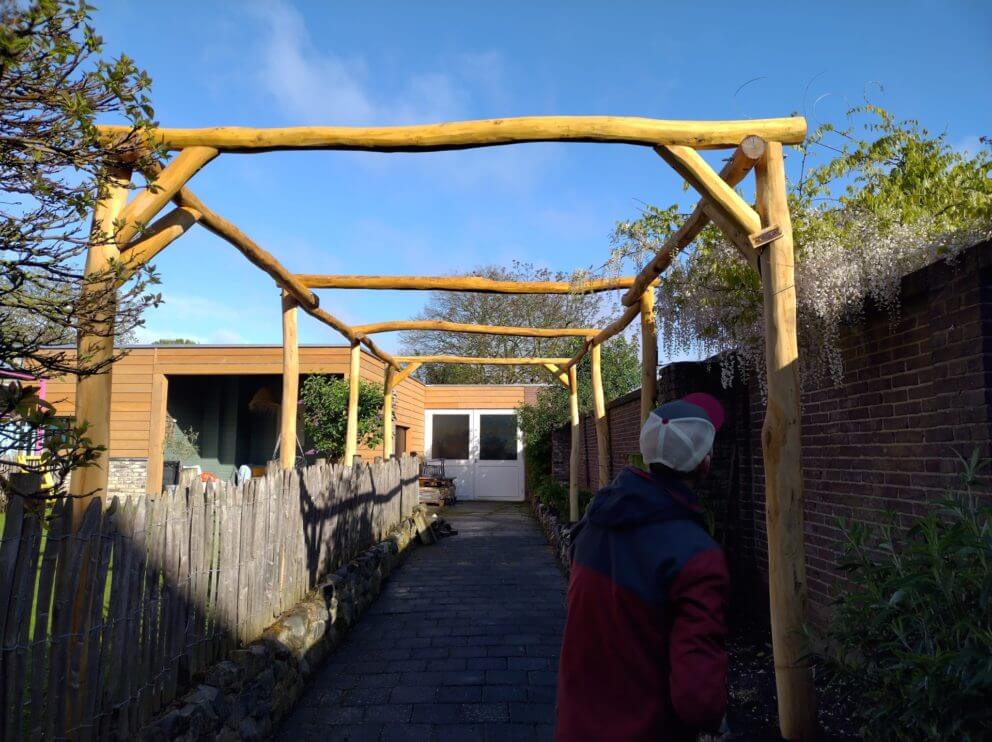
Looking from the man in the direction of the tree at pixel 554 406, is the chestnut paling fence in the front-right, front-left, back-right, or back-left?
front-left

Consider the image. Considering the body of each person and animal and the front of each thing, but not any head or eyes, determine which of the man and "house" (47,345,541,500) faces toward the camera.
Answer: the house

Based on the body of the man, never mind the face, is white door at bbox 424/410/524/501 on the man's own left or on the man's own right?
on the man's own left

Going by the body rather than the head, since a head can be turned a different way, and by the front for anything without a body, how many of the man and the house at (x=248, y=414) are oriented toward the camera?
1

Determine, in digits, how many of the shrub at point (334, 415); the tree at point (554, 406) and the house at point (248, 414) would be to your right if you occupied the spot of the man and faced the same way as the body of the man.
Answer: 0

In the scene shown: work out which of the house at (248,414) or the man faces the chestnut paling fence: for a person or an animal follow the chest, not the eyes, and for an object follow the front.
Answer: the house

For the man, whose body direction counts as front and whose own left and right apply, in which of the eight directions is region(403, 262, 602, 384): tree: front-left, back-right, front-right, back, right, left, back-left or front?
front-left

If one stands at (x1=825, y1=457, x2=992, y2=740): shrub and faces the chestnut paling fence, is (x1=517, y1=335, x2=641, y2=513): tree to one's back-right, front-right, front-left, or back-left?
front-right

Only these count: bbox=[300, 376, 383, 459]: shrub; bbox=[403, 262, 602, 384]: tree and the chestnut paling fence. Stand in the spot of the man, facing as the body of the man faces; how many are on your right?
0

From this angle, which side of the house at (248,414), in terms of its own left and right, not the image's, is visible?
front

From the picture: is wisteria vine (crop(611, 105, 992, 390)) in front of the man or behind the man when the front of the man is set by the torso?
in front

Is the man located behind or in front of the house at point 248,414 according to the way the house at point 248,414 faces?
in front

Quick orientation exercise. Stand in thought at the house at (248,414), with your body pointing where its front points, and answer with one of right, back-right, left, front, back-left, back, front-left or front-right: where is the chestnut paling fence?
front

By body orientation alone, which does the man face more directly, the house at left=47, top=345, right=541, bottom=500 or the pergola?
the pergola

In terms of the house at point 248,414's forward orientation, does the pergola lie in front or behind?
in front

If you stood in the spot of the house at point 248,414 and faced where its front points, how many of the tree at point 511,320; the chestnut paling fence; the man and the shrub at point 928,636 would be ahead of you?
3

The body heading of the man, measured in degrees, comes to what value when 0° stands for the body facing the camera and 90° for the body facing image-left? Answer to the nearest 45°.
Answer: approximately 225°

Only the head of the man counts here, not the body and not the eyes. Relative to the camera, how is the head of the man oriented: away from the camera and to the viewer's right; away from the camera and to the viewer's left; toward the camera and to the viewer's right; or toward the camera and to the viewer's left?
away from the camera and to the viewer's right
